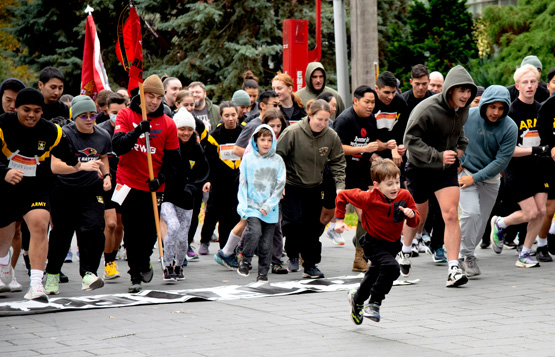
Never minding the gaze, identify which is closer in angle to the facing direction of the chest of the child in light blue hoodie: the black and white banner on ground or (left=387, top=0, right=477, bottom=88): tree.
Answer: the black and white banner on ground

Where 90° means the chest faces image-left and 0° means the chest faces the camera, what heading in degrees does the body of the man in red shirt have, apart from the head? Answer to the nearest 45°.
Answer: approximately 0°

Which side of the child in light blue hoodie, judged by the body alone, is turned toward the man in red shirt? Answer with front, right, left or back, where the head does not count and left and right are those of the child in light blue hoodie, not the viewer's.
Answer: right

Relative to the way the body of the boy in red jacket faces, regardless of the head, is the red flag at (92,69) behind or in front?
behind

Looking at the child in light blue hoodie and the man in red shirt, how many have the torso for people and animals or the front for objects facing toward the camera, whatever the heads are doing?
2

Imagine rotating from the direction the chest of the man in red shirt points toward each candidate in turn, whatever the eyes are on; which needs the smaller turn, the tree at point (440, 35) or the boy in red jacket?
the boy in red jacket

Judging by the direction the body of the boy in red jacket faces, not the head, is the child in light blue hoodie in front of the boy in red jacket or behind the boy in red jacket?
behind

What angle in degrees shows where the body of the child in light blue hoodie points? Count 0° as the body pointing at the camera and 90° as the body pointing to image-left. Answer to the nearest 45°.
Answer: approximately 0°

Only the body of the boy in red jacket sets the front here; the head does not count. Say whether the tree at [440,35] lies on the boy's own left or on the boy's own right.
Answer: on the boy's own left

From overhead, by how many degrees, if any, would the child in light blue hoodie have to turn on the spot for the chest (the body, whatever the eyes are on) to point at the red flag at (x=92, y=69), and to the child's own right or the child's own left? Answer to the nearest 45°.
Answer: approximately 135° to the child's own right

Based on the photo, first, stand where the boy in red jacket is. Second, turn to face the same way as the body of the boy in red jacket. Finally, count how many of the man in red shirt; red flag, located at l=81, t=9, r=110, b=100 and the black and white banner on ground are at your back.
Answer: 3
